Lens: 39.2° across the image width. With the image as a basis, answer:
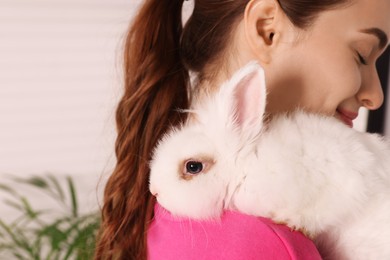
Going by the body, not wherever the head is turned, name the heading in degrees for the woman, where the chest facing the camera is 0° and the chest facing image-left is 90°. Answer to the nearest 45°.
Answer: approximately 270°

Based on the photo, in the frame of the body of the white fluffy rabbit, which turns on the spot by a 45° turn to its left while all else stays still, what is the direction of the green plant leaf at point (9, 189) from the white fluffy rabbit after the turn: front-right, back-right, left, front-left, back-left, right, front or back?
right

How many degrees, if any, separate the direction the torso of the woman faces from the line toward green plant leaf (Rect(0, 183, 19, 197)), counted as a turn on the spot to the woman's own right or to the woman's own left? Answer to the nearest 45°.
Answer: approximately 135° to the woman's own left

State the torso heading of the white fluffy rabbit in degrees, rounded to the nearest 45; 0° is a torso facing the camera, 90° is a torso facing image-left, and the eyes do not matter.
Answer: approximately 90°

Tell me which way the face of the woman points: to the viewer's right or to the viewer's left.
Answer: to the viewer's right
